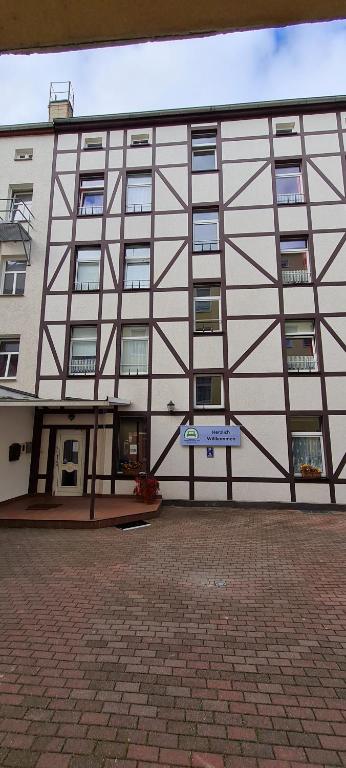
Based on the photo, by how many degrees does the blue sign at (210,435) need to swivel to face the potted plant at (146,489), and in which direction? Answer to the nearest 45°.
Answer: approximately 90° to its right

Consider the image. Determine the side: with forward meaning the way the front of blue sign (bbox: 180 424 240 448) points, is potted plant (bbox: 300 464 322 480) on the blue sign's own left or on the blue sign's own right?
on the blue sign's own left

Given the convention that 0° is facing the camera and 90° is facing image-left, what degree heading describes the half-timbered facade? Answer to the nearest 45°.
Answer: approximately 0°
